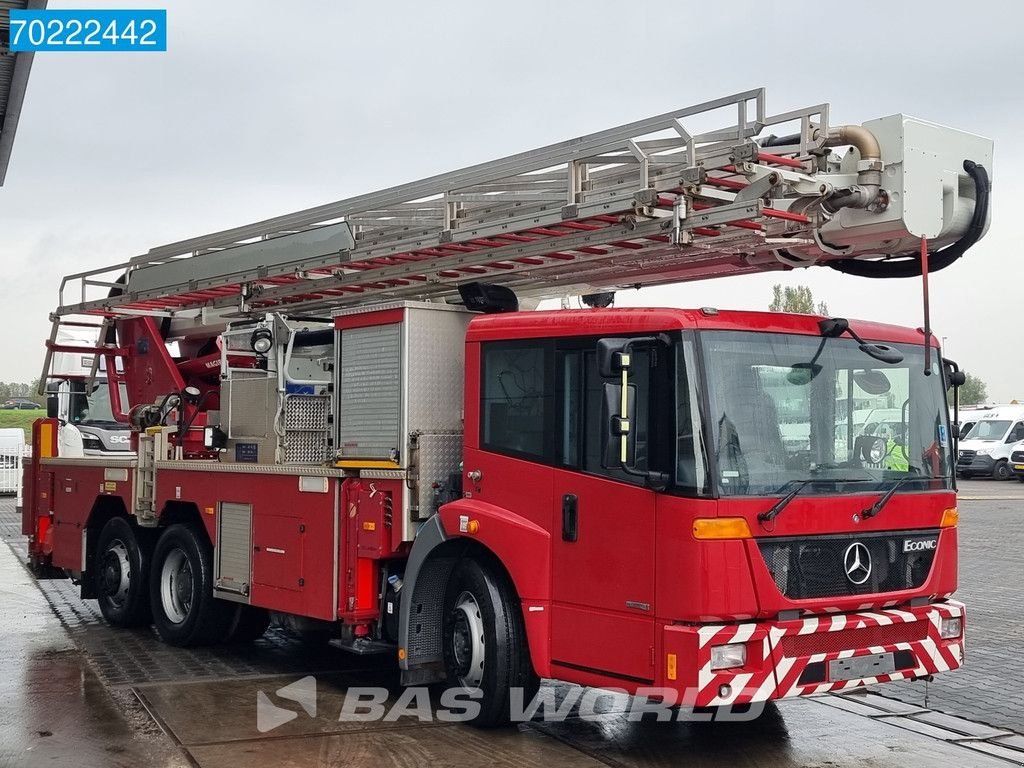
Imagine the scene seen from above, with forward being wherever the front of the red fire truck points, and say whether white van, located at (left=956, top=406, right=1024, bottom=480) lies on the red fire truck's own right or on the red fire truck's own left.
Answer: on the red fire truck's own left

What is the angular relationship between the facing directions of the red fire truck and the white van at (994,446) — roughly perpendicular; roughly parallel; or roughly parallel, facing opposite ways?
roughly perpendicular

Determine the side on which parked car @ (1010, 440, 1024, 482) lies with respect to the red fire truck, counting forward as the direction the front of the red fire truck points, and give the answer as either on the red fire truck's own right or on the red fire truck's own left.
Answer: on the red fire truck's own left

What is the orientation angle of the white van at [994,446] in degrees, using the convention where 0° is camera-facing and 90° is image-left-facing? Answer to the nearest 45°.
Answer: approximately 45°

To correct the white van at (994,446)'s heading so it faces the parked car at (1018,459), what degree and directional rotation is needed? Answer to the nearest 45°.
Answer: approximately 90° to its left

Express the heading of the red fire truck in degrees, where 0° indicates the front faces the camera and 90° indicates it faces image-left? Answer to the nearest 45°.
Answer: approximately 315°
